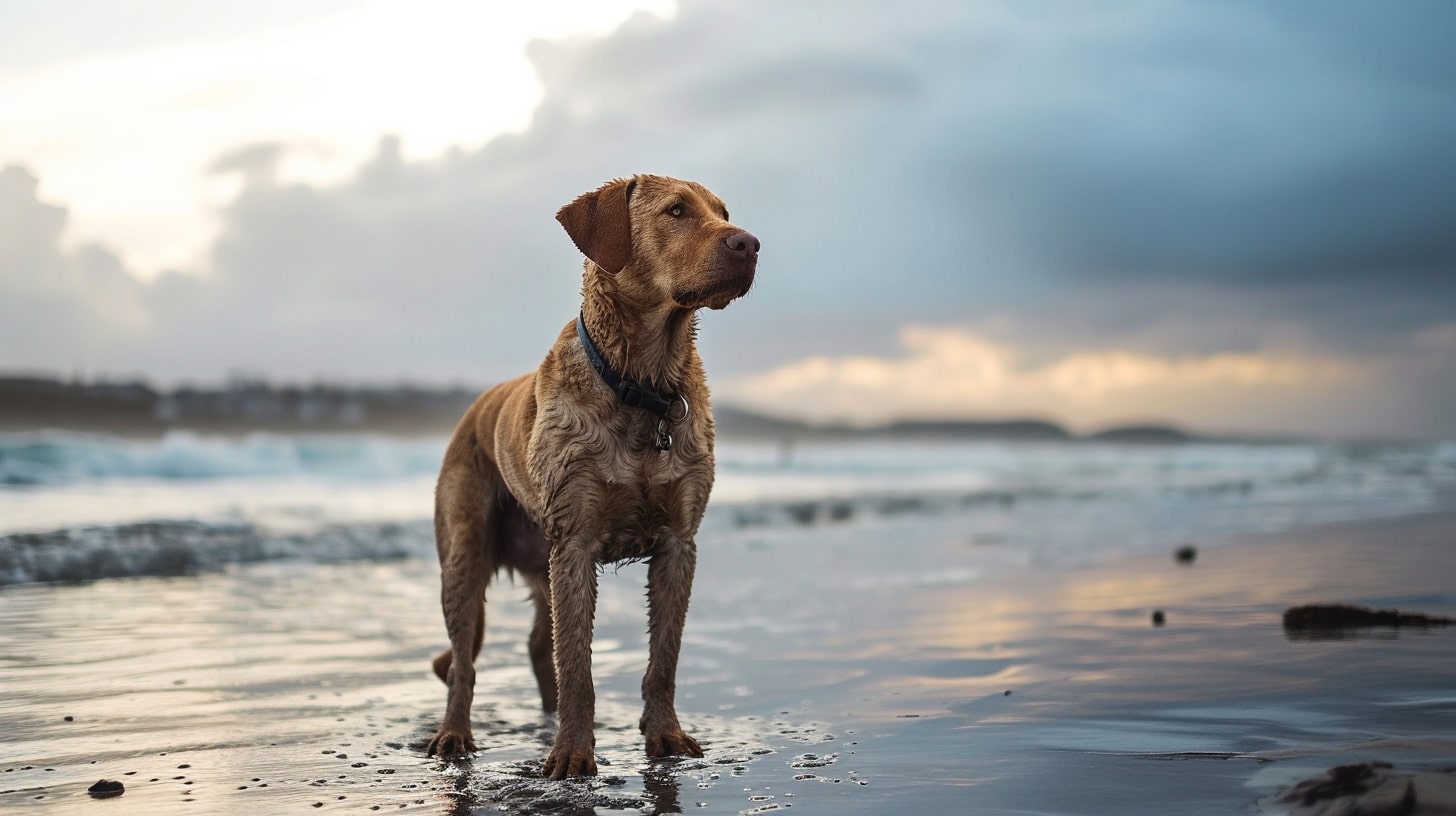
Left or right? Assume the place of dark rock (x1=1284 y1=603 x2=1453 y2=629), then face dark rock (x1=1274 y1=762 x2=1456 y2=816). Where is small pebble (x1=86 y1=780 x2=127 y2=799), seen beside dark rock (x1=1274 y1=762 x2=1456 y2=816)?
right

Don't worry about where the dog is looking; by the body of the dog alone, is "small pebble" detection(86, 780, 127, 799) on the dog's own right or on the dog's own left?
on the dog's own right

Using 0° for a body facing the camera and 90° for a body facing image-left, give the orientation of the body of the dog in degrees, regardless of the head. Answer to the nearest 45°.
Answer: approximately 315°

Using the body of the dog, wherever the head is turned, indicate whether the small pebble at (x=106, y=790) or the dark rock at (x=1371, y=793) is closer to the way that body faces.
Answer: the dark rock

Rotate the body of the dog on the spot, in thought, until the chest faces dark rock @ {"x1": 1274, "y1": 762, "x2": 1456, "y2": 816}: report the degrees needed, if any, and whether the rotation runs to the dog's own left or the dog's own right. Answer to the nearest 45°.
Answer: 0° — it already faces it
